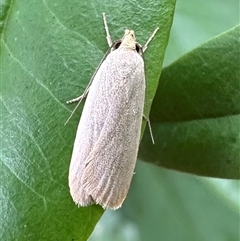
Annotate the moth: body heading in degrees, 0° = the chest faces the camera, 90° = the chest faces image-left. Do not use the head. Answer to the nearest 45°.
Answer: approximately 180°
